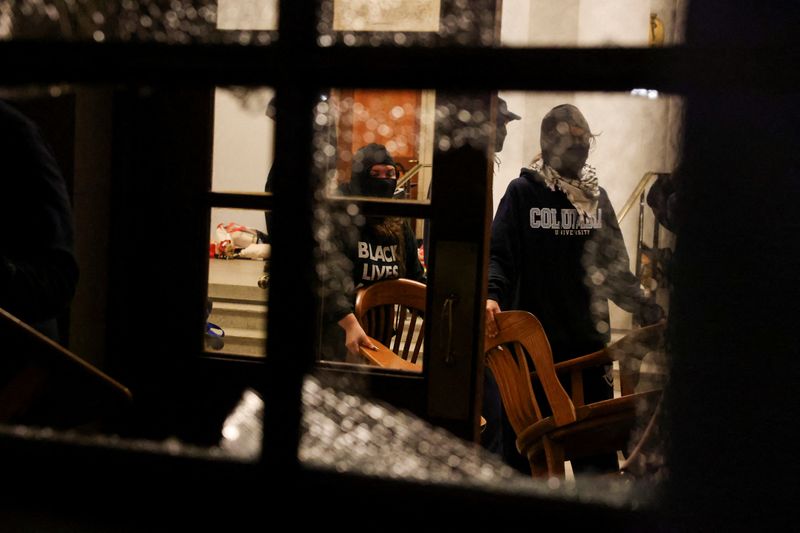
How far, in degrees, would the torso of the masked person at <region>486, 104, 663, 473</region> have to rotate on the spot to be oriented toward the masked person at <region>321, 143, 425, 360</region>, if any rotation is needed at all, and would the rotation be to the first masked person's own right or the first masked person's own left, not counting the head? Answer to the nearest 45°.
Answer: approximately 90° to the first masked person's own right

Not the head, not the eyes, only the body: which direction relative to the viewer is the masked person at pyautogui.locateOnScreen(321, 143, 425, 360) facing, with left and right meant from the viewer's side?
facing the viewer and to the right of the viewer

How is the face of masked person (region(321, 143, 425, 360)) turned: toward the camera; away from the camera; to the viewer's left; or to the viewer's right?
toward the camera

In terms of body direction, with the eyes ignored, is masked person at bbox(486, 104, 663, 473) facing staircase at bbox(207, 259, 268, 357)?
no

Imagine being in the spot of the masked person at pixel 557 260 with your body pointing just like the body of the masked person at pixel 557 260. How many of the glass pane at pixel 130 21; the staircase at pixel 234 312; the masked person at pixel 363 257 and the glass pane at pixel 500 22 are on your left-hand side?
0

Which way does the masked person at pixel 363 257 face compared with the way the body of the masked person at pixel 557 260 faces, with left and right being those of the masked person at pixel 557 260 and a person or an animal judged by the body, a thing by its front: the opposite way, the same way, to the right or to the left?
the same way

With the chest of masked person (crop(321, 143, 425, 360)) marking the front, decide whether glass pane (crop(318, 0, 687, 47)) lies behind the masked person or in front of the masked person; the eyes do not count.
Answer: in front

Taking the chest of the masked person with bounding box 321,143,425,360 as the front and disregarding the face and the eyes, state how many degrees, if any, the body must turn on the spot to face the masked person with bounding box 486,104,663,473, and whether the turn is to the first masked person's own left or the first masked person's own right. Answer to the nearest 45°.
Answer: approximately 90° to the first masked person's own left

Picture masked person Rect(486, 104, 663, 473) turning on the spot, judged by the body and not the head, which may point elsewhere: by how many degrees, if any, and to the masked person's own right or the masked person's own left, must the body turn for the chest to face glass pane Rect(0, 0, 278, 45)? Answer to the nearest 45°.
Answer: approximately 45° to the masked person's own right

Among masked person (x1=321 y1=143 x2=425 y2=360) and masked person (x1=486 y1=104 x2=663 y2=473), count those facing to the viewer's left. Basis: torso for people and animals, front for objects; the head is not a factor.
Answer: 0

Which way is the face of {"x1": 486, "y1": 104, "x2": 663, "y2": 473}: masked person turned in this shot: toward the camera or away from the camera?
toward the camera
